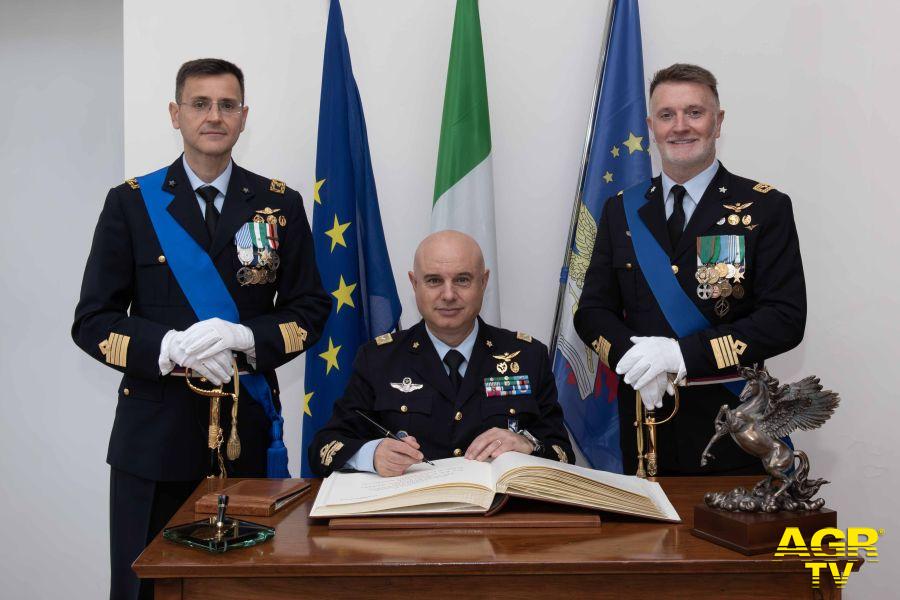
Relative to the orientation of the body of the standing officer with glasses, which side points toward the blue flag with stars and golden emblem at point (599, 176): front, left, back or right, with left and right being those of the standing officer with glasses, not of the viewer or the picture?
left

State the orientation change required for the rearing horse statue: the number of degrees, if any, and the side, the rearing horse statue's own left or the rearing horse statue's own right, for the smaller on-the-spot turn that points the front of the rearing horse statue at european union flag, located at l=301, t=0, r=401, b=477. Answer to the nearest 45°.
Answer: approximately 45° to the rearing horse statue's own right

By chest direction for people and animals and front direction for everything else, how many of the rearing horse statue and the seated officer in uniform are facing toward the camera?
1

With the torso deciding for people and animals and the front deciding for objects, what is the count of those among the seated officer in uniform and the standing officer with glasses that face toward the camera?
2

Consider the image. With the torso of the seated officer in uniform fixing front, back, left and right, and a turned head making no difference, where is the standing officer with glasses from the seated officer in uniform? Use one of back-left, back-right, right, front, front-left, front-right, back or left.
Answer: right

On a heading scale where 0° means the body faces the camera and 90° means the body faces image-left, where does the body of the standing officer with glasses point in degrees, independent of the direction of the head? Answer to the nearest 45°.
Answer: approximately 0°

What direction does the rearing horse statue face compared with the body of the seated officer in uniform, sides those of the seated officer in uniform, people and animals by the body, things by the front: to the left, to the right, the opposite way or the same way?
to the right

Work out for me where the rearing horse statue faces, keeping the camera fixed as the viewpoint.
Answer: facing to the left of the viewer

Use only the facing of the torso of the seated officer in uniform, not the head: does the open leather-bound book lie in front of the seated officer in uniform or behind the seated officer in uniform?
in front

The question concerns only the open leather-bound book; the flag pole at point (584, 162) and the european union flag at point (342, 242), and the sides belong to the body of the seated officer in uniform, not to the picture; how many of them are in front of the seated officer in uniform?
1
